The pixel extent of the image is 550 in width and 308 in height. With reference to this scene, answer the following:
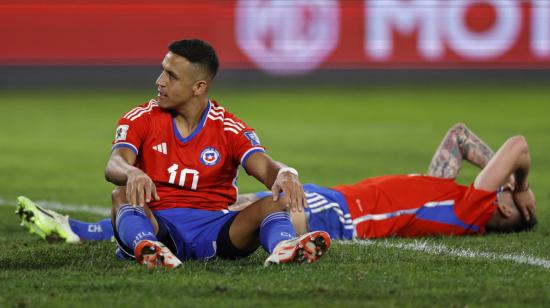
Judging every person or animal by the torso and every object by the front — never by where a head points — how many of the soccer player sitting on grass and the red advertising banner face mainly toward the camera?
2

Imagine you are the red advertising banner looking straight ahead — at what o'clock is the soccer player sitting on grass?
The soccer player sitting on grass is roughly at 12 o'clock from the red advertising banner.

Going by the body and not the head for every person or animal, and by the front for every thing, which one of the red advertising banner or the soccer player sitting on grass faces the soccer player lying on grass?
the red advertising banner

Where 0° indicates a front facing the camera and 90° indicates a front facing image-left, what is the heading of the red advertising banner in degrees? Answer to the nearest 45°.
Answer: approximately 0°

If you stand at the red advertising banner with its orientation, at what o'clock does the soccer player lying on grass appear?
The soccer player lying on grass is roughly at 12 o'clock from the red advertising banner.

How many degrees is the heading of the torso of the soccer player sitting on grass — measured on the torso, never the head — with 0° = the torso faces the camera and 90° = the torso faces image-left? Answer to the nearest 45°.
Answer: approximately 0°

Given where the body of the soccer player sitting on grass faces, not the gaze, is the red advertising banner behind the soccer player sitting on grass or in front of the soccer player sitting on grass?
behind
